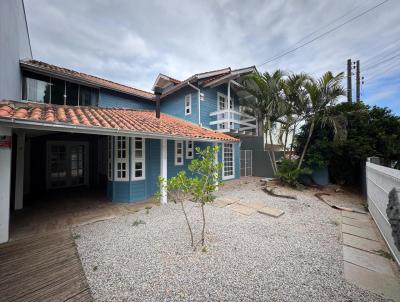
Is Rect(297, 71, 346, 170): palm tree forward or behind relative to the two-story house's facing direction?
forward

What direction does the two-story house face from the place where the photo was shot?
facing the viewer and to the right of the viewer

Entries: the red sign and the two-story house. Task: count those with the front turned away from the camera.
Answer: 0

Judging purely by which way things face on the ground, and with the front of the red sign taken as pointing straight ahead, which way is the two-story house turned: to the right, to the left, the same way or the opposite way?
the same way

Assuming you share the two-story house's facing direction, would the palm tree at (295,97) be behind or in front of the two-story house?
in front

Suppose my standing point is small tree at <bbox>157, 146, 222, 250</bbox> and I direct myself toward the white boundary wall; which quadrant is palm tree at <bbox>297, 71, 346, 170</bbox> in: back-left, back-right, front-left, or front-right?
front-left

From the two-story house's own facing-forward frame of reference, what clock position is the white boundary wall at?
The white boundary wall is roughly at 12 o'clock from the two-story house.

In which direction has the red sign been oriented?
toward the camera

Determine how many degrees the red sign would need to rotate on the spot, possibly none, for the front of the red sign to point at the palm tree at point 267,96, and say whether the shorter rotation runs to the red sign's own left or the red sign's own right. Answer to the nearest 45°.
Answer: approximately 90° to the red sign's own left

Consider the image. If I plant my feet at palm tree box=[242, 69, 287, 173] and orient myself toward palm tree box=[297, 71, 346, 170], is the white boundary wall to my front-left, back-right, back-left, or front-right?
front-right

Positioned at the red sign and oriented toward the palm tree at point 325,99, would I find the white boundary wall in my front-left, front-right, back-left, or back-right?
front-right

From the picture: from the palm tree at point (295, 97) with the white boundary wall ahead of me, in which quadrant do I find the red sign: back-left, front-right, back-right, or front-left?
front-right

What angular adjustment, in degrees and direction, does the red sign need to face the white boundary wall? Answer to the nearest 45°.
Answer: approximately 45° to its left
